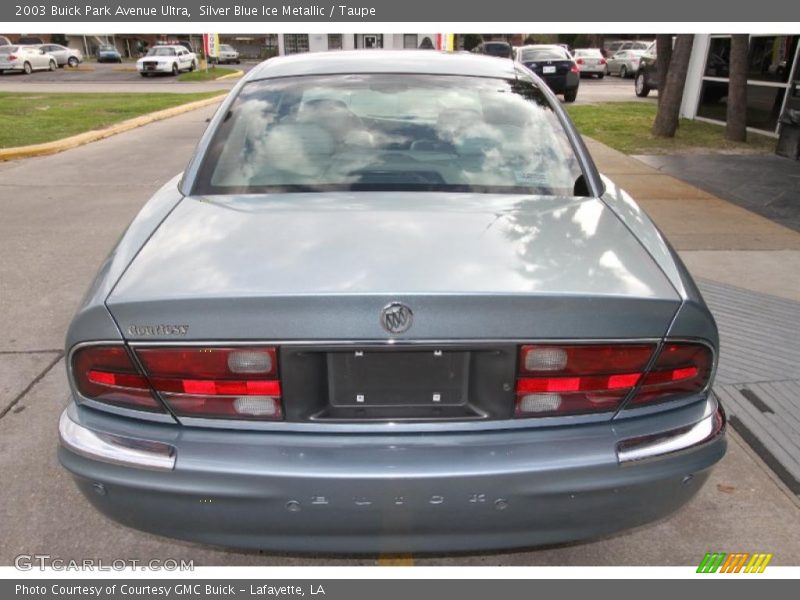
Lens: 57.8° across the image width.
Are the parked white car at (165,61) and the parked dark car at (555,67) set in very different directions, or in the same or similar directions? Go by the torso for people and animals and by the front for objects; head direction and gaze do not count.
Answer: very different directions

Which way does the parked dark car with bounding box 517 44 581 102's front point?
away from the camera

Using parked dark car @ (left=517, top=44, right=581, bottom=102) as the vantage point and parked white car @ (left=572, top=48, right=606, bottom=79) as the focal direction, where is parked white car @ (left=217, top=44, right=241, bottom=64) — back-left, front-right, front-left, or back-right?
front-left

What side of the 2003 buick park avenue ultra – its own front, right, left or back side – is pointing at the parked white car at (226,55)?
front

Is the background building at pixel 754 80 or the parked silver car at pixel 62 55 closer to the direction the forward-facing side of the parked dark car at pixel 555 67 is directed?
the parked silver car

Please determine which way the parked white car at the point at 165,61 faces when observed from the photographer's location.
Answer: facing the viewer and to the left of the viewer

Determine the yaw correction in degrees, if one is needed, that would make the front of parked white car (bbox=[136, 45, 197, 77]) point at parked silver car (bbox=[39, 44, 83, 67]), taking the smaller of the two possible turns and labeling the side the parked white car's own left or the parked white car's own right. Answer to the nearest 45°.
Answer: approximately 90° to the parked white car's own right

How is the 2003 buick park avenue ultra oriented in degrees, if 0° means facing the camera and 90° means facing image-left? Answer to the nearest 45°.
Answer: approximately 180°

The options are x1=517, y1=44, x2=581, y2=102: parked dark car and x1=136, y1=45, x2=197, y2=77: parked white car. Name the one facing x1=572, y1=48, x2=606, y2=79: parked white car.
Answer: the parked dark car

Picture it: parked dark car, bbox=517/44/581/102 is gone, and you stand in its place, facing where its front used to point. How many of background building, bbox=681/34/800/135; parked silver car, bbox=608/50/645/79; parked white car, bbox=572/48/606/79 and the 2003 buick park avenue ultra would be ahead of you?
2

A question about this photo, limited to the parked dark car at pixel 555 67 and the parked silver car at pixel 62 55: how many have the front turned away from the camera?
1

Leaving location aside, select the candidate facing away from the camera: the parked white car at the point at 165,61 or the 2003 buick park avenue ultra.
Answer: the 2003 buick park avenue ultra

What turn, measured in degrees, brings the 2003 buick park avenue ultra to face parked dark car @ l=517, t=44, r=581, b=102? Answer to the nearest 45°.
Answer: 0° — it already faces it

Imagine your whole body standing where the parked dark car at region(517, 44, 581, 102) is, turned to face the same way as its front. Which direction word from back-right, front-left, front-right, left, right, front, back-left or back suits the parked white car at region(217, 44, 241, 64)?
front-left

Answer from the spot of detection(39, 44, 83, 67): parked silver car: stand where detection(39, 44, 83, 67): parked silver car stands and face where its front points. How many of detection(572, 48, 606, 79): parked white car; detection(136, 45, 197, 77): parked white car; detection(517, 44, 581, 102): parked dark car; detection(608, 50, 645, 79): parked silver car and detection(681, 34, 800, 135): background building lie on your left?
0

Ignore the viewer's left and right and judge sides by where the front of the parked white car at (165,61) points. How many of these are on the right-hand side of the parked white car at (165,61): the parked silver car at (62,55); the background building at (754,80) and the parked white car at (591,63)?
1

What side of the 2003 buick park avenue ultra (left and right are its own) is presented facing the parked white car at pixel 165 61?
front

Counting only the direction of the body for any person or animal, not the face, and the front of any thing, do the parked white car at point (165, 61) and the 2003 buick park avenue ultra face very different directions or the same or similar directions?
very different directions

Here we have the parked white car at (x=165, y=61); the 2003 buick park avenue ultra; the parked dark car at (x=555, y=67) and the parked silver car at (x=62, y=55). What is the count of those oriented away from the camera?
2
